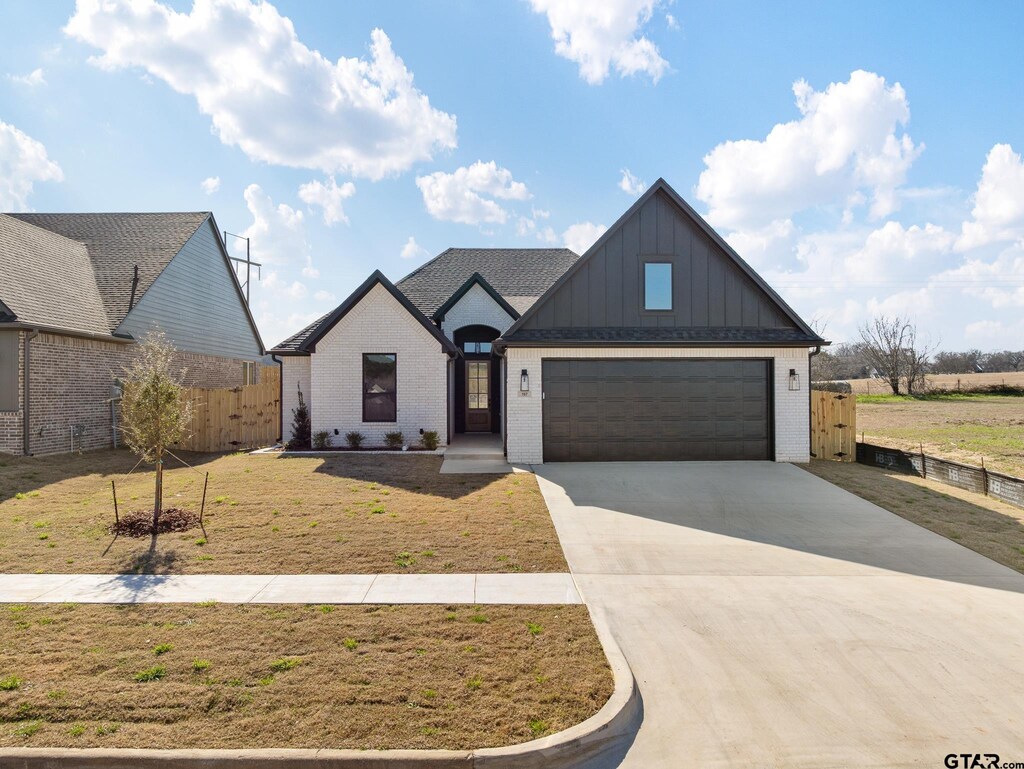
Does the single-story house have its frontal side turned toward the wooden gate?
no

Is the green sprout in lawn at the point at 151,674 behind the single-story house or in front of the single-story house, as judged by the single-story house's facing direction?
in front

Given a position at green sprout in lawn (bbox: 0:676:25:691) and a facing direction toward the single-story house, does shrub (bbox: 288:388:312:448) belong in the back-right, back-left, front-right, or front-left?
front-left

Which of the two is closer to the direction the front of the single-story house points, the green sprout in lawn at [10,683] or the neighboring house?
the green sprout in lawn

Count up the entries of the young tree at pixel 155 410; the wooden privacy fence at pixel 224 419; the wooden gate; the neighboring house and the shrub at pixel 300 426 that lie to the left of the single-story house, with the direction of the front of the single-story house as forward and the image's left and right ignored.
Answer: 1

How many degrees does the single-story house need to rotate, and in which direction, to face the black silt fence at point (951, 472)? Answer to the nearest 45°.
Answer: approximately 90° to its left

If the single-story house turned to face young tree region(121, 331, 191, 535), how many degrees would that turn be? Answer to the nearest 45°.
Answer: approximately 45° to its right

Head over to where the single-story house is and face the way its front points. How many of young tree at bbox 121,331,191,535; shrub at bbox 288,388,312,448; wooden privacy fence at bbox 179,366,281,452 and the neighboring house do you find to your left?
0

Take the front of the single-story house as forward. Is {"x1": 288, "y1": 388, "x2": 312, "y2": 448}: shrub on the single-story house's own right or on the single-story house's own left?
on the single-story house's own right

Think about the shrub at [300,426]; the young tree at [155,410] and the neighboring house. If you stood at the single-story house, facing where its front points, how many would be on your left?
0

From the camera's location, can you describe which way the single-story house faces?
facing the viewer

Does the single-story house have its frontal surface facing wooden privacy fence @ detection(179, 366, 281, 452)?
no

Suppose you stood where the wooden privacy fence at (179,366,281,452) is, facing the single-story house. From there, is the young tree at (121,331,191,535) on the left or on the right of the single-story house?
right

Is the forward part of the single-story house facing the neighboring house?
no

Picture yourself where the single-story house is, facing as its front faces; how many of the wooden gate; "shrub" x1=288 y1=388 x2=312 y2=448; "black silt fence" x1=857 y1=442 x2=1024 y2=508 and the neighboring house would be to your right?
2

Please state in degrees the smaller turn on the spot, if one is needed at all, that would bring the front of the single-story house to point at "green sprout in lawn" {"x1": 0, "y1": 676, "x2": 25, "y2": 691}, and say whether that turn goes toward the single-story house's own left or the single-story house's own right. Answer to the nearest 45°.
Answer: approximately 45° to the single-story house's own right
